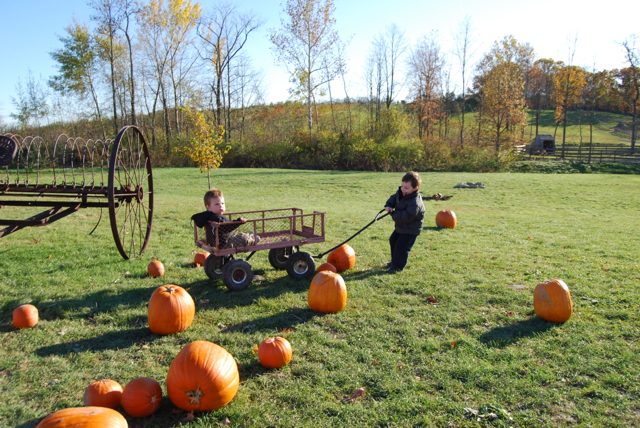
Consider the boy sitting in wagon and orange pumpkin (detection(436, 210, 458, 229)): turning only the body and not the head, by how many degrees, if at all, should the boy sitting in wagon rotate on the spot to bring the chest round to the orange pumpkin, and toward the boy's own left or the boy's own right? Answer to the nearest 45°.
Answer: approximately 45° to the boy's own left

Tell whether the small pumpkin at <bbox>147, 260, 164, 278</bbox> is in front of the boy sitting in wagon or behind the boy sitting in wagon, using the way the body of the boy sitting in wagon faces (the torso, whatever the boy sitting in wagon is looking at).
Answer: behind

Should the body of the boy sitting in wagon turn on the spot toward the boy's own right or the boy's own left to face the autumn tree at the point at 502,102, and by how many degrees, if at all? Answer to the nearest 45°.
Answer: approximately 45° to the boy's own left

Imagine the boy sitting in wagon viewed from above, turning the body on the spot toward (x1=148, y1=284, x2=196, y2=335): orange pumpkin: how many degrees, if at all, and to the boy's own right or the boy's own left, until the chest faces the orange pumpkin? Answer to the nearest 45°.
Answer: approximately 90° to the boy's own right

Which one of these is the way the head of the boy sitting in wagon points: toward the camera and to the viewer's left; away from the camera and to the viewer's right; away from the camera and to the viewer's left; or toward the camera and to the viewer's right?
toward the camera and to the viewer's right

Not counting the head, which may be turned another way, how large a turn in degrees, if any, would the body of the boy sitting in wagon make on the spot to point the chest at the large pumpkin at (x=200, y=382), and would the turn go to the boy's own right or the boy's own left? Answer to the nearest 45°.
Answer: approximately 90° to the boy's own right

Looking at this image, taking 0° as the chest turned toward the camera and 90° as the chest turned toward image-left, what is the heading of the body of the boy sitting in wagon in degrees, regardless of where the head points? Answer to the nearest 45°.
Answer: approximately 270°

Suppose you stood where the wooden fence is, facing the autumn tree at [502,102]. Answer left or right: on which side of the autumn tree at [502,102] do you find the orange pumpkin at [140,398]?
left

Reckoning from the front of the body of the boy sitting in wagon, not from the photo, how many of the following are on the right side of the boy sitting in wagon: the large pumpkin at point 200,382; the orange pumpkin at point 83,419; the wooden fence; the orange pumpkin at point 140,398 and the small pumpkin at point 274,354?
4

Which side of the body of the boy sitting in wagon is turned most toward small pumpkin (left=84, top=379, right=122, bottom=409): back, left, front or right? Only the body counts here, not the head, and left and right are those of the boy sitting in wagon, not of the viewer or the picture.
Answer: right

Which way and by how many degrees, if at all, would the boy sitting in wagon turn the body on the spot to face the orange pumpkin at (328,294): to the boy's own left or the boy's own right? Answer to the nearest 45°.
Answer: approximately 45° to the boy's own right
